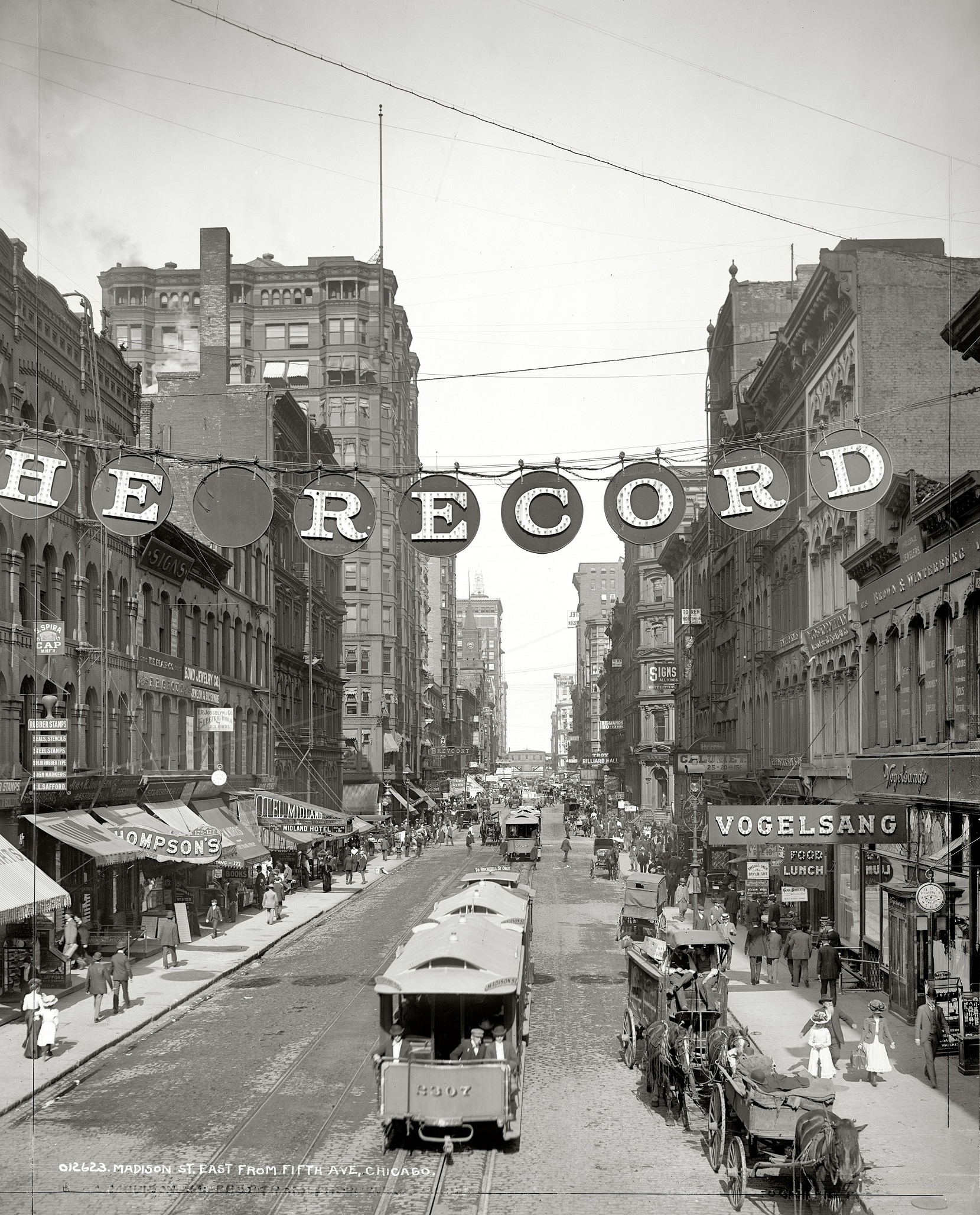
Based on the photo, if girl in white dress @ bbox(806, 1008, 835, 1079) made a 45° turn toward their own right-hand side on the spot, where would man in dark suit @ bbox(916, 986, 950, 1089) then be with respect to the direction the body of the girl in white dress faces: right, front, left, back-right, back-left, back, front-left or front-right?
back

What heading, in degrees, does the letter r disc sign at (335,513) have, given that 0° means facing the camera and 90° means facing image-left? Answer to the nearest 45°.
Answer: approximately 0°

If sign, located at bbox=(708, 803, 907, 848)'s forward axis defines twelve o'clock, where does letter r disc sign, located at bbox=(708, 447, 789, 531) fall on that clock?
The letter r disc sign is roughly at 12 o'clock from the sign.

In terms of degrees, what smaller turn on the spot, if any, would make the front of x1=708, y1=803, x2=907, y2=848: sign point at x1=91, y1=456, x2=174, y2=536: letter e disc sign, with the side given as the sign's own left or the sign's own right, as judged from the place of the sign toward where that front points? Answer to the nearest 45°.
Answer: approximately 45° to the sign's own right
